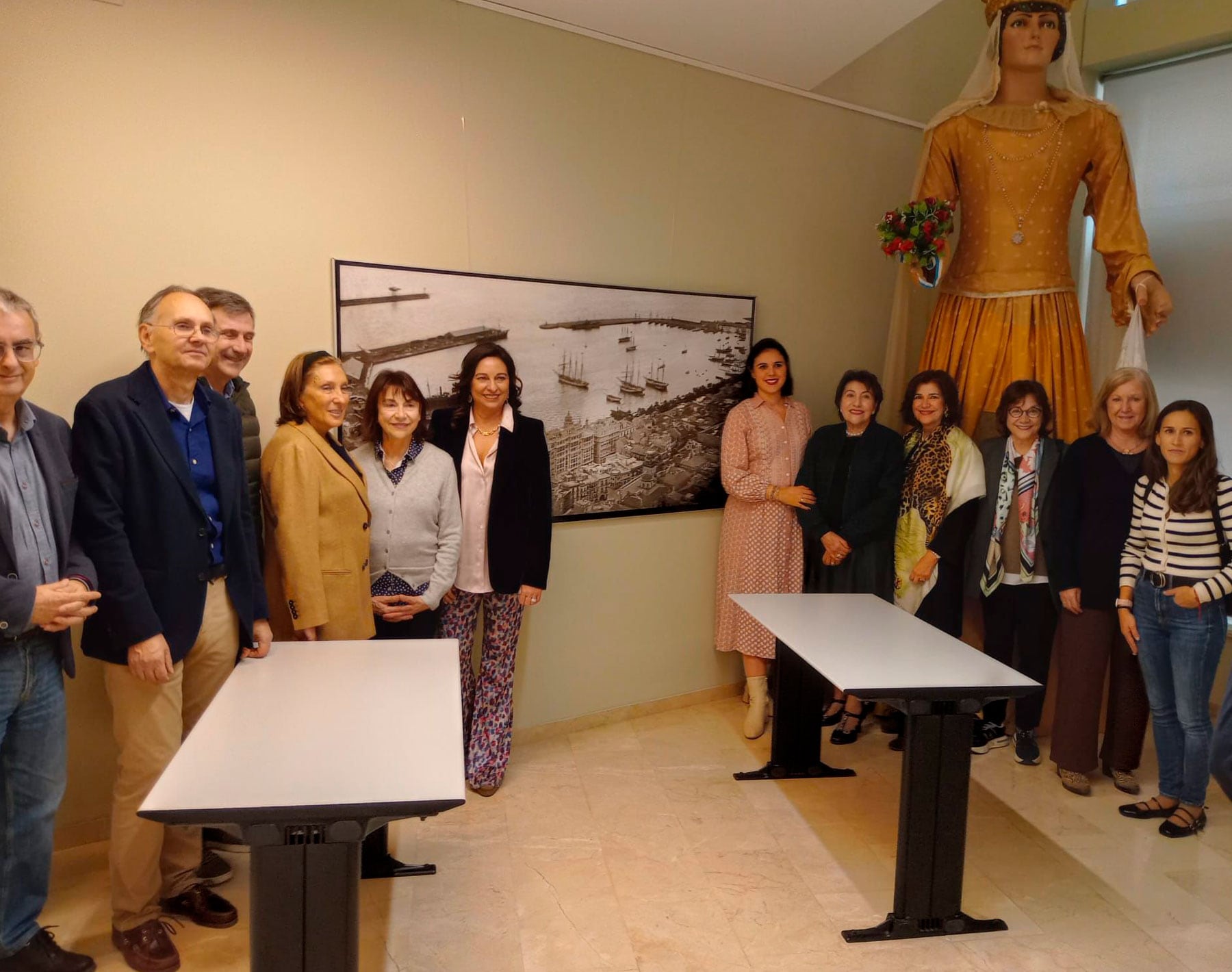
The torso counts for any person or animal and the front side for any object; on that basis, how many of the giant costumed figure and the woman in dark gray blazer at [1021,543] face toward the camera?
2

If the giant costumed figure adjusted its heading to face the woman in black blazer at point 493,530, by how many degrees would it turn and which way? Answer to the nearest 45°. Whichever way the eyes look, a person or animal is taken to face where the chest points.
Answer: approximately 45° to its right

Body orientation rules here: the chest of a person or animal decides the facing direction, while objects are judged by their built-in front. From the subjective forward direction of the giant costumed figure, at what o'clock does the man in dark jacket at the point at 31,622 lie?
The man in dark jacket is roughly at 1 o'clock from the giant costumed figure.

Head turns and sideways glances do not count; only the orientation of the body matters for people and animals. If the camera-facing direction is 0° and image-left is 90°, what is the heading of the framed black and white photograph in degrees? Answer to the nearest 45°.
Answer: approximately 315°

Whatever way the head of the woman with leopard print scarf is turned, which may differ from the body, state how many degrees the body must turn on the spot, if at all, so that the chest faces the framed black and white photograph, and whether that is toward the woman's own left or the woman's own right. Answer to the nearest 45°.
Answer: approximately 45° to the woman's own right

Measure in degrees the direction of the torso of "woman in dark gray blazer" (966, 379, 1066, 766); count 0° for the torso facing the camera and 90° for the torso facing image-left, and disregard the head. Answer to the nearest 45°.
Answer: approximately 0°

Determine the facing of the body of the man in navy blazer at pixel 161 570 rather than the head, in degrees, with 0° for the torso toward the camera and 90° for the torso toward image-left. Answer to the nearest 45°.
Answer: approximately 315°
